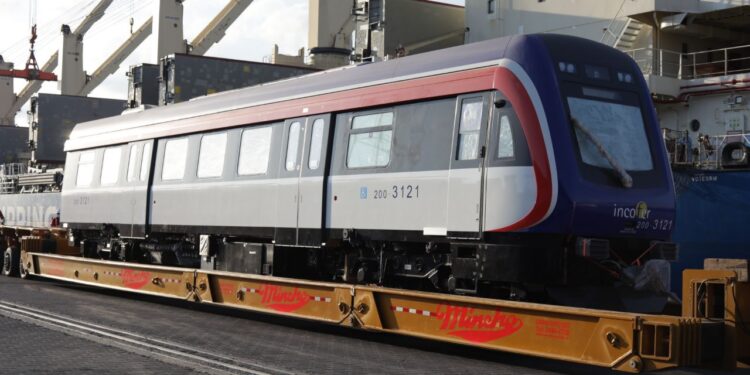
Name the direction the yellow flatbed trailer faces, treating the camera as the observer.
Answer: facing the viewer and to the right of the viewer
